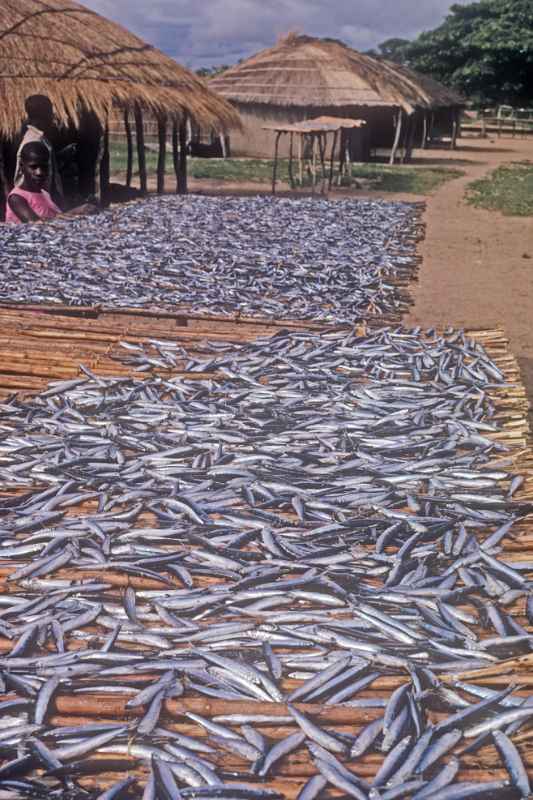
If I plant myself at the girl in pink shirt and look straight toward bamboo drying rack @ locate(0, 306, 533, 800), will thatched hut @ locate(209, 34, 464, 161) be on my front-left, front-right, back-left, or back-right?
back-left

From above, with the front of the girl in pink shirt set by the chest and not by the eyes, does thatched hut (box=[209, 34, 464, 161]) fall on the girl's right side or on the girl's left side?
on the girl's left side

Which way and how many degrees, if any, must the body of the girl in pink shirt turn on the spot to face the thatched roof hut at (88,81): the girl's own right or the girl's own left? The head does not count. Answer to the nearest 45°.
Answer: approximately 135° to the girl's own left

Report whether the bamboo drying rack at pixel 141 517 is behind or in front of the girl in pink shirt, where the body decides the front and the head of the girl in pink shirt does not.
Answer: in front

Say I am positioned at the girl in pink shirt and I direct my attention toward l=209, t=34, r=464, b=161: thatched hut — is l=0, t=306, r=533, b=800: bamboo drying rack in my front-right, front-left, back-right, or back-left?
back-right

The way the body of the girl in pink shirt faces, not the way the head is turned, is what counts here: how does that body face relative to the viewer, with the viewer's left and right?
facing the viewer and to the right of the viewer

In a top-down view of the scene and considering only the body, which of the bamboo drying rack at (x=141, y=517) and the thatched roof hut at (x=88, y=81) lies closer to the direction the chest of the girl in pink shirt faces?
the bamboo drying rack

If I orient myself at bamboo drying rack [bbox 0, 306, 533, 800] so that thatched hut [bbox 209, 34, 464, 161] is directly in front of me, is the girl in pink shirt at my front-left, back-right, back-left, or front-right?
front-left
